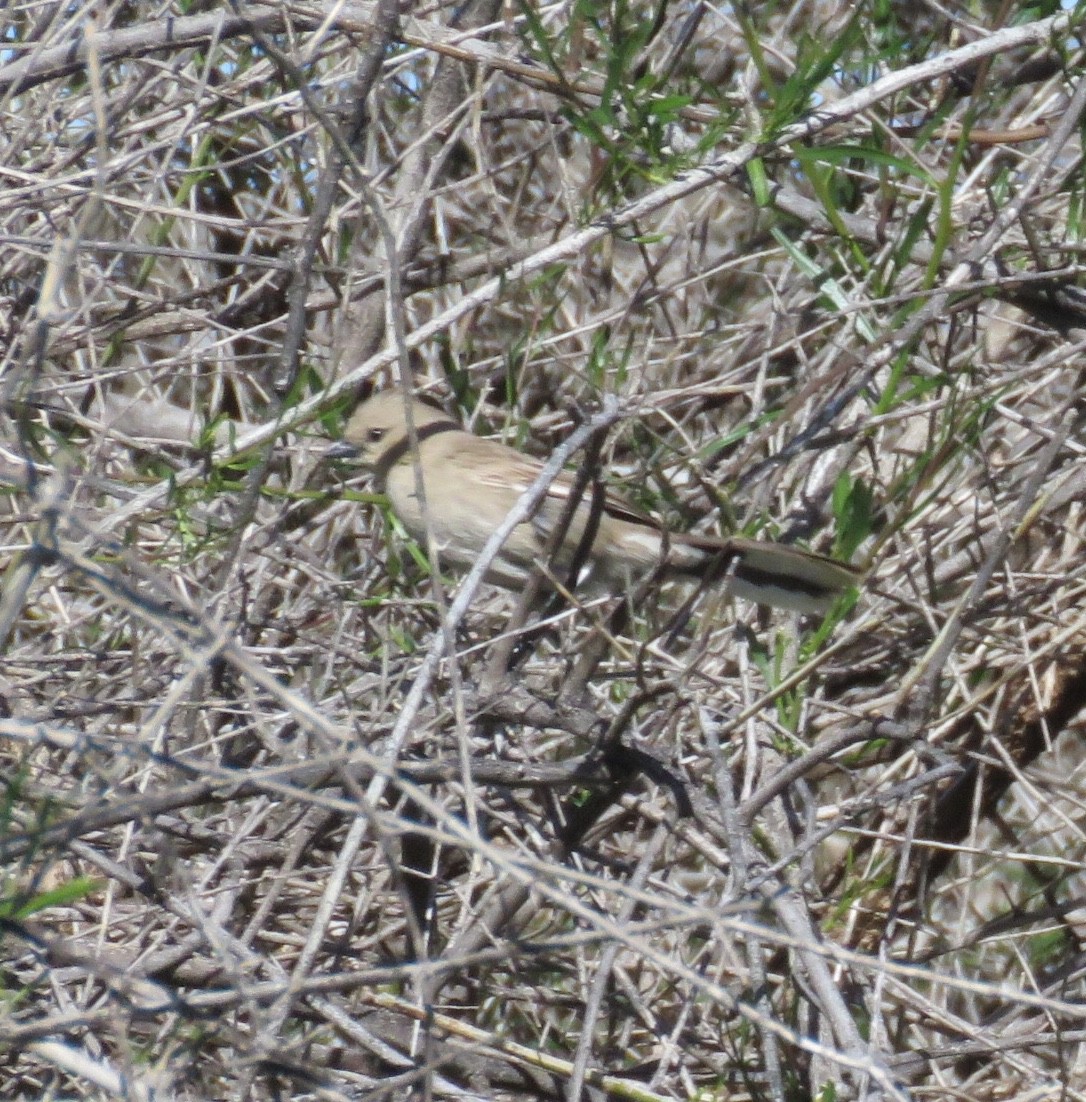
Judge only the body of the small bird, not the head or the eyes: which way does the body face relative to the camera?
to the viewer's left
